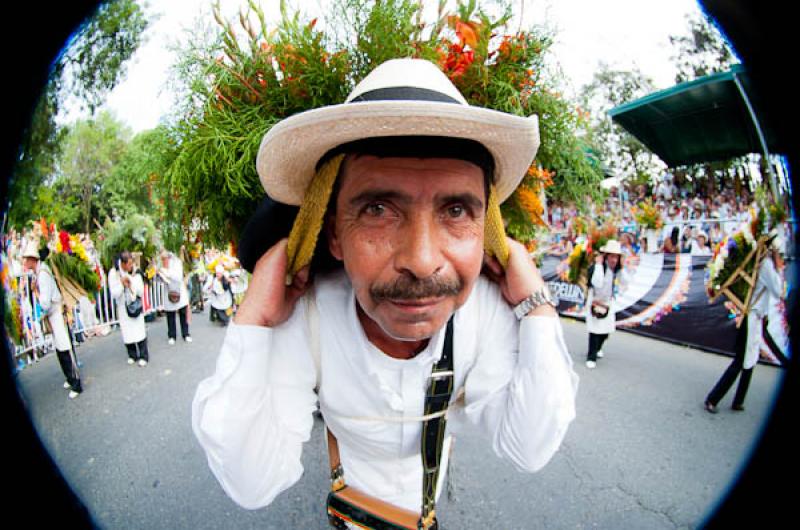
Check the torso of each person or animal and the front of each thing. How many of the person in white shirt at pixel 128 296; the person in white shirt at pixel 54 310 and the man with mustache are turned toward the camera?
2

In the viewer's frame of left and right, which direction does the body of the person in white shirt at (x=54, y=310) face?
facing to the left of the viewer

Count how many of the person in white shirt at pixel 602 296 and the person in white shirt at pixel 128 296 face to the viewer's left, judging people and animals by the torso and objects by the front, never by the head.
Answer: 0

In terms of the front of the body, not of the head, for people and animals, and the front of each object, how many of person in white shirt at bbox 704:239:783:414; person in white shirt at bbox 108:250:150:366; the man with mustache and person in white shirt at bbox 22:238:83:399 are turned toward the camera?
2

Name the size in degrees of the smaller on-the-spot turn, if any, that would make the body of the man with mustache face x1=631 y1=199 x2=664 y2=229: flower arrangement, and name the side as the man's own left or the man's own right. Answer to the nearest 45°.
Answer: approximately 135° to the man's own left
